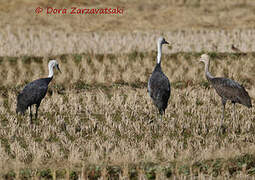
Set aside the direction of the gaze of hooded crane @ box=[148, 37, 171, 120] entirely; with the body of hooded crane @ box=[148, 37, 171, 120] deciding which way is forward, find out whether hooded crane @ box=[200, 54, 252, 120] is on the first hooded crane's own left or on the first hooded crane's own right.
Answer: on the first hooded crane's own right

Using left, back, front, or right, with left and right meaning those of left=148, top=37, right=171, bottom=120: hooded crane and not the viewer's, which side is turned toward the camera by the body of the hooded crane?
back

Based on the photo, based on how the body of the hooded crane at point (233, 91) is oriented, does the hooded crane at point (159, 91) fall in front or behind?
in front

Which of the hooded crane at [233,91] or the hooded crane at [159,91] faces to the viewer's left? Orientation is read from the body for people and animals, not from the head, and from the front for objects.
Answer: the hooded crane at [233,91]

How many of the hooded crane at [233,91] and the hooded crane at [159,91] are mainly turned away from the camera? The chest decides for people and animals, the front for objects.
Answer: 1

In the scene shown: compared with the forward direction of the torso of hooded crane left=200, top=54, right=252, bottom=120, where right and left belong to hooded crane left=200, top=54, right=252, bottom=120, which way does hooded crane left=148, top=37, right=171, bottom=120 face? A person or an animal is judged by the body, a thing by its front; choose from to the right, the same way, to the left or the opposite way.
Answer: to the right

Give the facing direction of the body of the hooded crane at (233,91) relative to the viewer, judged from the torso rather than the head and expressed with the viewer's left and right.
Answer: facing to the left of the viewer
